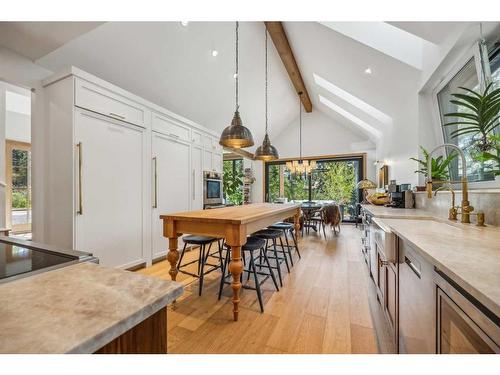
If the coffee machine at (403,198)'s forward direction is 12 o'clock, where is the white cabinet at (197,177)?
The white cabinet is roughly at 1 o'clock from the coffee machine.

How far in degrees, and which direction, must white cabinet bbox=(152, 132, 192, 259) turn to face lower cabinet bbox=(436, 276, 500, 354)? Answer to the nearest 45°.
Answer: approximately 45° to its right

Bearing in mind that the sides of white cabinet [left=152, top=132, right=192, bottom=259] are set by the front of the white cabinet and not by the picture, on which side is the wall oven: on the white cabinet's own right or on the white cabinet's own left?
on the white cabinet's own left

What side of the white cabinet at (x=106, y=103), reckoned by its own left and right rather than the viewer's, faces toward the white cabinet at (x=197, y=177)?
left

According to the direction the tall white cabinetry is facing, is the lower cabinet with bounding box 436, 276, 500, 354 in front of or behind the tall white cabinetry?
in front

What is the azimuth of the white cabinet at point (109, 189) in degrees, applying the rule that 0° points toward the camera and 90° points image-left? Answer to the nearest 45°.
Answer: approximately 315°

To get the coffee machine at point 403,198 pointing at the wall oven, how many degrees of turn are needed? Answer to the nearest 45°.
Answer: approximately 45° to its right

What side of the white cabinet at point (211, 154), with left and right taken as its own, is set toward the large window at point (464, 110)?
front

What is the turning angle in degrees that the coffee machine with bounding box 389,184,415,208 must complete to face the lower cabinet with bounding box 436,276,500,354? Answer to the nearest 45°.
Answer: approximately 45° to its left

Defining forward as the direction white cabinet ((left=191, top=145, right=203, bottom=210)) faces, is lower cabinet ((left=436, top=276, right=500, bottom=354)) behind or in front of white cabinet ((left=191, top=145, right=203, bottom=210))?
in front

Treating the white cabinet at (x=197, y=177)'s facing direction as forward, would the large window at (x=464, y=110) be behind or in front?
in front
